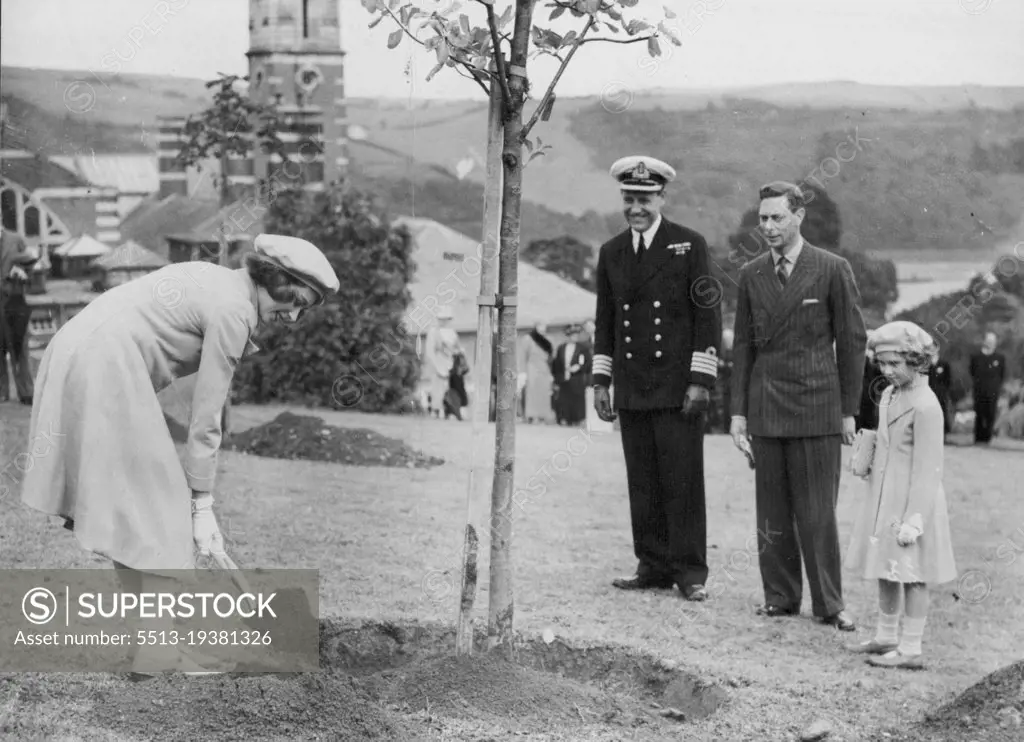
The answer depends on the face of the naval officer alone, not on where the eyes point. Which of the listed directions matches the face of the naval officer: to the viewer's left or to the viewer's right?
to the viewer's left

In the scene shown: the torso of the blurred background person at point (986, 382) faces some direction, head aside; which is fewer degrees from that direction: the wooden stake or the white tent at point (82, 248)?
the wooden stake

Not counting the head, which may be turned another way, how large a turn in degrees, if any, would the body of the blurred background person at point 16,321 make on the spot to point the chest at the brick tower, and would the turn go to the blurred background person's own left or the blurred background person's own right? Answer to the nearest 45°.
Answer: approximately 90° to the blurred background person's own left

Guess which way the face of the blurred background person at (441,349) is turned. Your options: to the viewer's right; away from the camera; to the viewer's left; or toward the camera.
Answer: toward the camera

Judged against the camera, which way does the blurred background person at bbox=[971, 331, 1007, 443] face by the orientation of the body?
toward the camera

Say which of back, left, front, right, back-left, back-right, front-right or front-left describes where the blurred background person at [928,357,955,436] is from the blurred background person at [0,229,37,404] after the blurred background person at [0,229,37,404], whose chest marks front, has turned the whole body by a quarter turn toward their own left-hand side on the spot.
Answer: front

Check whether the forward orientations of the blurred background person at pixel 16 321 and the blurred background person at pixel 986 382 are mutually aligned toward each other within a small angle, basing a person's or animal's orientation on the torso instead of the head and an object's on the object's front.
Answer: no

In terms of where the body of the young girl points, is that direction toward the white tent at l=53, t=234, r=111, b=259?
no

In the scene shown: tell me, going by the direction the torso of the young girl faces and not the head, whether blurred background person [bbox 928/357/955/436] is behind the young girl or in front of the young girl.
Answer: behind

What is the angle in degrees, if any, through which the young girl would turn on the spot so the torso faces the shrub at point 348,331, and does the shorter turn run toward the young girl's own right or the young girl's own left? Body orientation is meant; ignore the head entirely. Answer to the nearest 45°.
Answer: approximately 90° to the young girl's own right

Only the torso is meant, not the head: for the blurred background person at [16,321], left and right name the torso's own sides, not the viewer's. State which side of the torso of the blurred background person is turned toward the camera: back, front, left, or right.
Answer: front

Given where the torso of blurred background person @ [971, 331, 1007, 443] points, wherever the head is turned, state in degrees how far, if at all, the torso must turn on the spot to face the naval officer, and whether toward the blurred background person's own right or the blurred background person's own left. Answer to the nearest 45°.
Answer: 0° — they already face them

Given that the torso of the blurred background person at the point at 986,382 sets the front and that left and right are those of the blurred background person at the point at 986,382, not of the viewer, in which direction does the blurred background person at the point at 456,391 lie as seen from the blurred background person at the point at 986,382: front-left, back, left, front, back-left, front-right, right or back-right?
right

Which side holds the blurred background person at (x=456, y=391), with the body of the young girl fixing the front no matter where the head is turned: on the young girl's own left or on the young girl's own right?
on the young girl's own right

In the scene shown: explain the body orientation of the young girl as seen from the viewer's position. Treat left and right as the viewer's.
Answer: facing the viewer and to the left of the viewer

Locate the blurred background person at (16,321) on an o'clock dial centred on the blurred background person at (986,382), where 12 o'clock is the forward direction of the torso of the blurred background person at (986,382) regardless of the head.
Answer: the blurred background person at (16,321) is roughly at 2 o'clock from the blurred background person at (986,382).

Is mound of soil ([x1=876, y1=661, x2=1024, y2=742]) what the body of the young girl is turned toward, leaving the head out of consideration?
no

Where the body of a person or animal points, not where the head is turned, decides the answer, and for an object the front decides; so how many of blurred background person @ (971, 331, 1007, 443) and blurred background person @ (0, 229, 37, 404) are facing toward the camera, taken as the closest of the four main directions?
2
